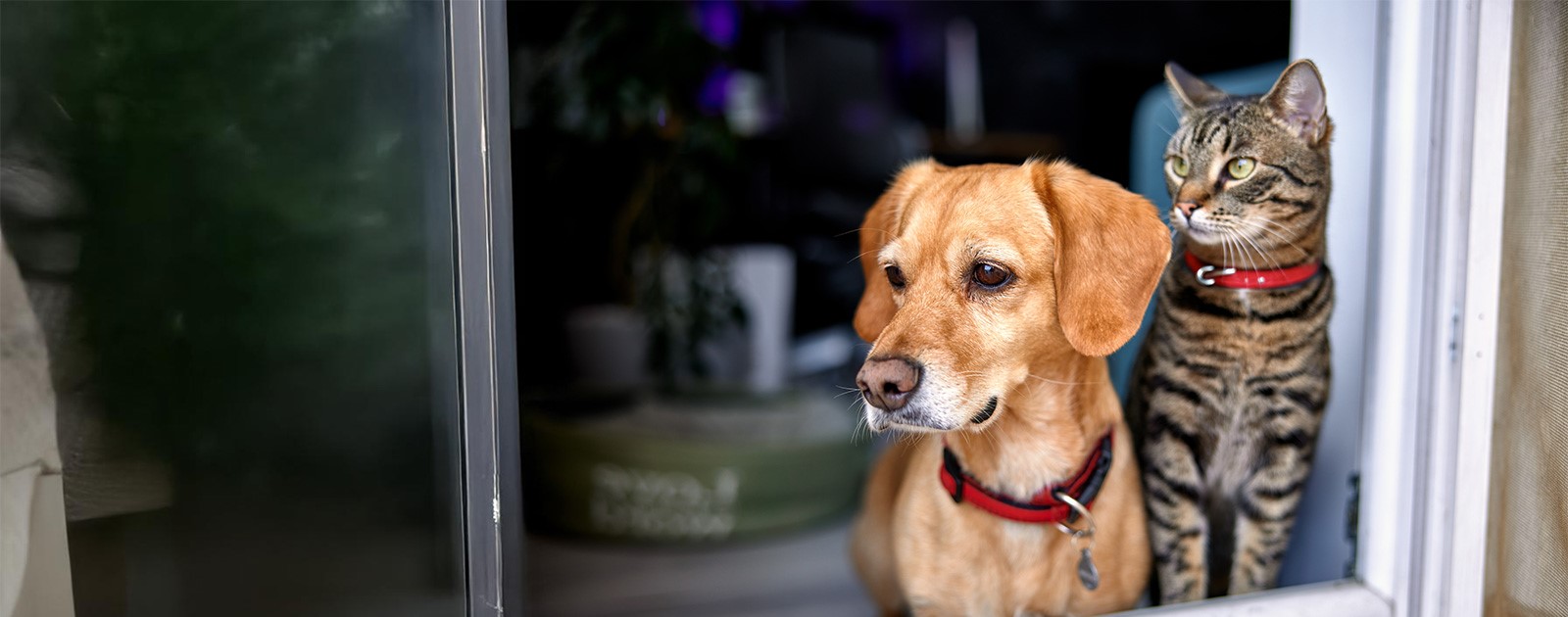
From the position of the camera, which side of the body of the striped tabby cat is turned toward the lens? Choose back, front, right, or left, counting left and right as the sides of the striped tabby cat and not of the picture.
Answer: front

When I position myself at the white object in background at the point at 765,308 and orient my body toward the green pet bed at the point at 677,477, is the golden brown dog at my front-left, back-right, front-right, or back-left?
front-left

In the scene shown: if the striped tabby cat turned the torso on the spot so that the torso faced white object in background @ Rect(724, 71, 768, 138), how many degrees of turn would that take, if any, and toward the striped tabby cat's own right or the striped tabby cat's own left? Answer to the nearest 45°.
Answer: approximately 135° to the striped tabby cat's own right

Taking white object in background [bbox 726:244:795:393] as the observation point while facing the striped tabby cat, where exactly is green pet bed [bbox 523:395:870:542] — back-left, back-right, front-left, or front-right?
front-right

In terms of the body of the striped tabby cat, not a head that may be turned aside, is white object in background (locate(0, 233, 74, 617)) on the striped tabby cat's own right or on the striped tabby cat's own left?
on the striped tabby cat's own right
